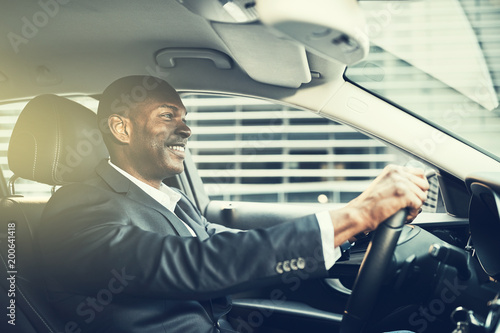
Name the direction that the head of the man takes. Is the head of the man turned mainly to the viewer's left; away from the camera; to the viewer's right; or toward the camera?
to the viewer's right

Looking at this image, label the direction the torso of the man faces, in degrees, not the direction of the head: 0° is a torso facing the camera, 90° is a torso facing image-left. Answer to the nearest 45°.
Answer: approximately 270°

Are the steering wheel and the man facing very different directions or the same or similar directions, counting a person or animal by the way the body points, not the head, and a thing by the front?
very different directions

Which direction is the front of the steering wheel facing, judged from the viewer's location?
facing to the left of the viewer
